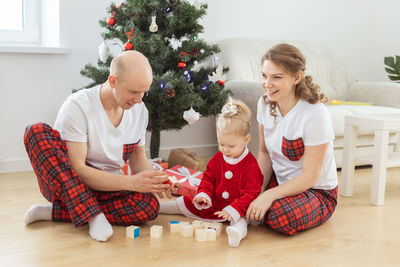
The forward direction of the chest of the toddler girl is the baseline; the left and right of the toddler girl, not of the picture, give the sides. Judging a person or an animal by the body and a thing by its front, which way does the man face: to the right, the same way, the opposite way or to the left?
to the left

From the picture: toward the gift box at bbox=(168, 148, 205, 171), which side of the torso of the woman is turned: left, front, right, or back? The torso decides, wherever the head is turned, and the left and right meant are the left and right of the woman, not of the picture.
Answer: right

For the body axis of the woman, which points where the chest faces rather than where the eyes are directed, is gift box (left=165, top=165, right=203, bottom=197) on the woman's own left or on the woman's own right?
on the woman's own right

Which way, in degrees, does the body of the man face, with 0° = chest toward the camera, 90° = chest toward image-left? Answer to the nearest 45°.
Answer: approximately 315°

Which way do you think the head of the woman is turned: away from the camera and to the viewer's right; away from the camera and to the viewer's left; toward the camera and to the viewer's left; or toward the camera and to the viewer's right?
toward the camera and to the viewer's left

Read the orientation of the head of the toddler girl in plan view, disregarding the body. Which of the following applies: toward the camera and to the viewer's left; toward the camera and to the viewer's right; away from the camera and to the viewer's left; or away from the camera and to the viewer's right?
toward the camera and to the viewer's left

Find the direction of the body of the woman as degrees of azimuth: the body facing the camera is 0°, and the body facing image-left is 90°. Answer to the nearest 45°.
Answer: approximately 45°

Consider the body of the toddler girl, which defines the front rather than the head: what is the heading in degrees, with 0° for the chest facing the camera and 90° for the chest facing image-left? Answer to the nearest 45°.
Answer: approximately 45°

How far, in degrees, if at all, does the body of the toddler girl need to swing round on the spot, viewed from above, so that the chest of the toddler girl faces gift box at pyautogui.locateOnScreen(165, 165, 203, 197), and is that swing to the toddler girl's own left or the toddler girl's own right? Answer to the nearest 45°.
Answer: approximately 135° to the toddler girl's own right

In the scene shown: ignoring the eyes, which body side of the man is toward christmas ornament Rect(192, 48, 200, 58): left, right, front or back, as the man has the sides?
left

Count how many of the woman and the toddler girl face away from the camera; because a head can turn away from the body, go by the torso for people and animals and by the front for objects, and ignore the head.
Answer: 0
